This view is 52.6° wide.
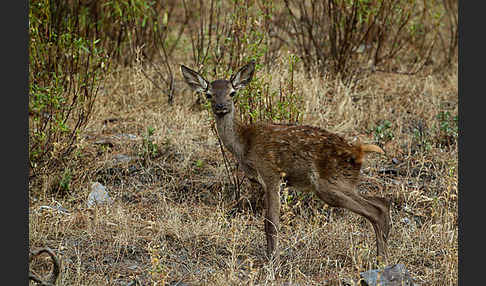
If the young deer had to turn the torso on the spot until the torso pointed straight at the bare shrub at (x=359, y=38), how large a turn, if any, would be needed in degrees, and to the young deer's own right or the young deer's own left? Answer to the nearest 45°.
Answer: approximately 90° to the young deer's own right

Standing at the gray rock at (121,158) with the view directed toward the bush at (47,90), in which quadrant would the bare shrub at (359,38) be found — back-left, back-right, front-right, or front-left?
back-right

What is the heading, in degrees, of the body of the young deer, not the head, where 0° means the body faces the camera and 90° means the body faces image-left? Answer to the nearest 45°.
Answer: approximately 90°

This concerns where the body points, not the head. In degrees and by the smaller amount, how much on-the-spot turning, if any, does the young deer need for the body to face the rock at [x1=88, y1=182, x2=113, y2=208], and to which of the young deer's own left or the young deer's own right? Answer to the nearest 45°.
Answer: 0° — it already faces it

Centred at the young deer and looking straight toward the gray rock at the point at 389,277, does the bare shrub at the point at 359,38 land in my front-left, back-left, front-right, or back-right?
back-left

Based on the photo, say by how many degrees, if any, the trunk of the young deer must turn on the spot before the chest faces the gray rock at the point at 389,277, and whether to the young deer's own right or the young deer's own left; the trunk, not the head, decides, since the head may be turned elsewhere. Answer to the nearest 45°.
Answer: approximately 135° to the young deer's own left

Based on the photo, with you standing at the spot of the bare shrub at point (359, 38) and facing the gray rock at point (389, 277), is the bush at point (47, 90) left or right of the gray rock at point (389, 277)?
right

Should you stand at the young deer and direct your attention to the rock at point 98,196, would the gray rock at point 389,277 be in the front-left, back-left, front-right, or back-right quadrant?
back-left
